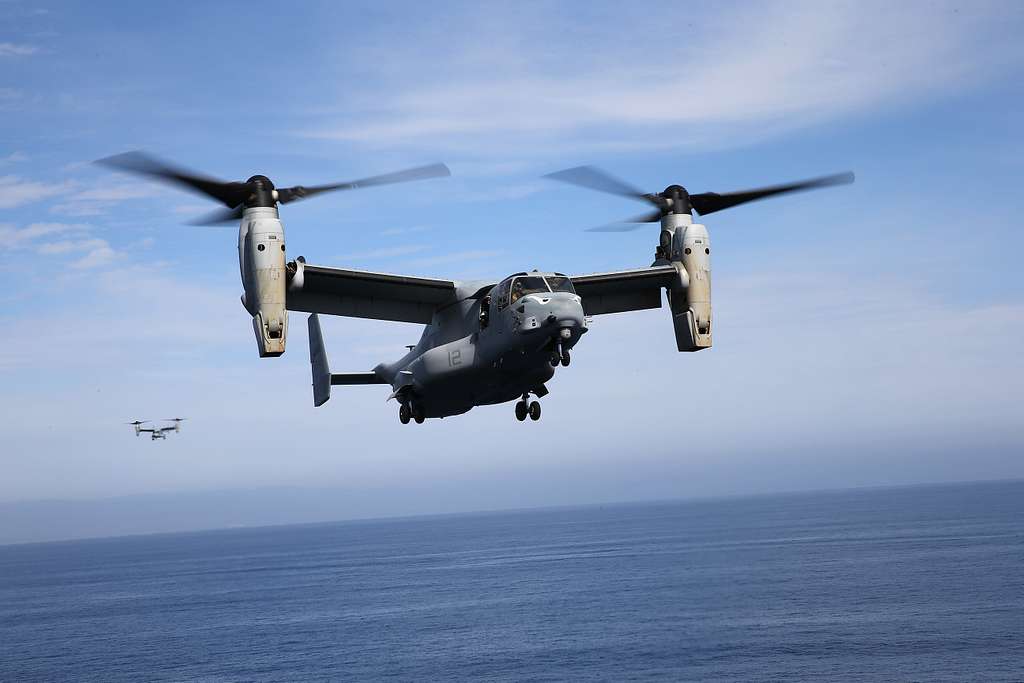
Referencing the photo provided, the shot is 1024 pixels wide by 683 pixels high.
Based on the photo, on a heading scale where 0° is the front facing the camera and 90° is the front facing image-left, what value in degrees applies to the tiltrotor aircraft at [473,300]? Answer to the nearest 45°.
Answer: approximately 315°
